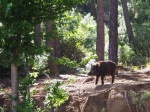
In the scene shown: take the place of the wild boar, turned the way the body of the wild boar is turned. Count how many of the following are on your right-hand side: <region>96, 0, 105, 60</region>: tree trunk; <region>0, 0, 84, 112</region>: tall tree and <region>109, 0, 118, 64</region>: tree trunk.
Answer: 2

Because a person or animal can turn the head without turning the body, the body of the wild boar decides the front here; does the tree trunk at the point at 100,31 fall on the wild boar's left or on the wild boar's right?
on the wild boar's right

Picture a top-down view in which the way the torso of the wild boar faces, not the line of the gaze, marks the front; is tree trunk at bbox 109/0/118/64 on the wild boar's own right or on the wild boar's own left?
on the wild boar's own right

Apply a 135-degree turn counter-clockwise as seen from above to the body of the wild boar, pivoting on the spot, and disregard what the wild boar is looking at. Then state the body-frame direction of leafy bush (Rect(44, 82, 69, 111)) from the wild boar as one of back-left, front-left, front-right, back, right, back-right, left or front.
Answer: front-right

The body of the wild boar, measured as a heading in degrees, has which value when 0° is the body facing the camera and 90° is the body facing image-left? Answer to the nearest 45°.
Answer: approximately 90°
